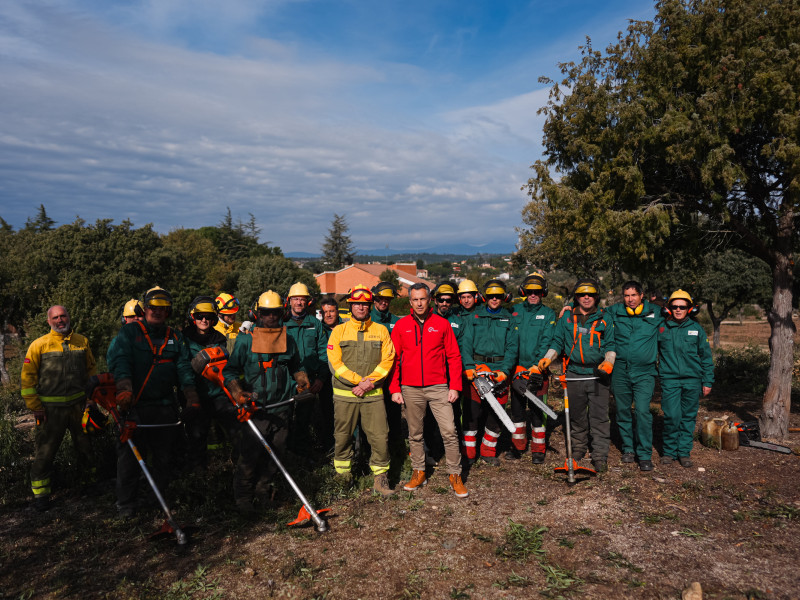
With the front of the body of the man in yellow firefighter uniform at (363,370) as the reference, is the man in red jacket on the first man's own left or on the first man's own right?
on the first man's own left

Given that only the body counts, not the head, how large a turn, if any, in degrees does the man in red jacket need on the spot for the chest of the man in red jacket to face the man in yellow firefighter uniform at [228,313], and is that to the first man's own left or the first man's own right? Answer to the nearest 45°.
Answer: approximately 90° to the first man's own right

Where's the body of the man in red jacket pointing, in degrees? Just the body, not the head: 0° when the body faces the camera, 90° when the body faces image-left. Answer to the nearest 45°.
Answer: approximately 0°

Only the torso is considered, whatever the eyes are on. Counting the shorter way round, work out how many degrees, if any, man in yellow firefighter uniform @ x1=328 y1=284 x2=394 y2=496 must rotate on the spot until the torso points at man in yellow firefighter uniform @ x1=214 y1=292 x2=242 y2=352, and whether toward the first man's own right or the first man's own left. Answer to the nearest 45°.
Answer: approximately 135° to the first man's own right

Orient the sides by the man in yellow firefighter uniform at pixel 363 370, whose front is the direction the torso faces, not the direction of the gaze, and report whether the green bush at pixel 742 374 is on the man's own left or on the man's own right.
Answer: on the man's own left

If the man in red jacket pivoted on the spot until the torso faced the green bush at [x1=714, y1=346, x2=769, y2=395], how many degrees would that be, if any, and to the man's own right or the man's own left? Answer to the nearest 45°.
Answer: approximately 135° to the man's own left

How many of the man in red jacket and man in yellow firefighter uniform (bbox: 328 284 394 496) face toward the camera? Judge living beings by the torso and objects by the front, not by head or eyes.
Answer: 2

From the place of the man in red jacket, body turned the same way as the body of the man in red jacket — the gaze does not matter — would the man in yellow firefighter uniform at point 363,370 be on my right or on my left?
on my right
